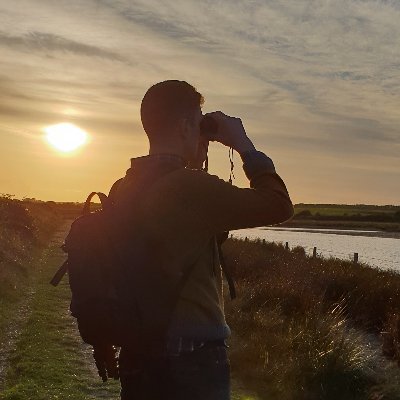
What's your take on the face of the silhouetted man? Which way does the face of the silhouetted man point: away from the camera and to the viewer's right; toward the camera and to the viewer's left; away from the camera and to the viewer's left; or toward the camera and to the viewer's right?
away from the camera and to the viewer's right

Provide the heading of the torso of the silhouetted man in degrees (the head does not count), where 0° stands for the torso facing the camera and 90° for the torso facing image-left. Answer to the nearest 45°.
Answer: approximately 225°
